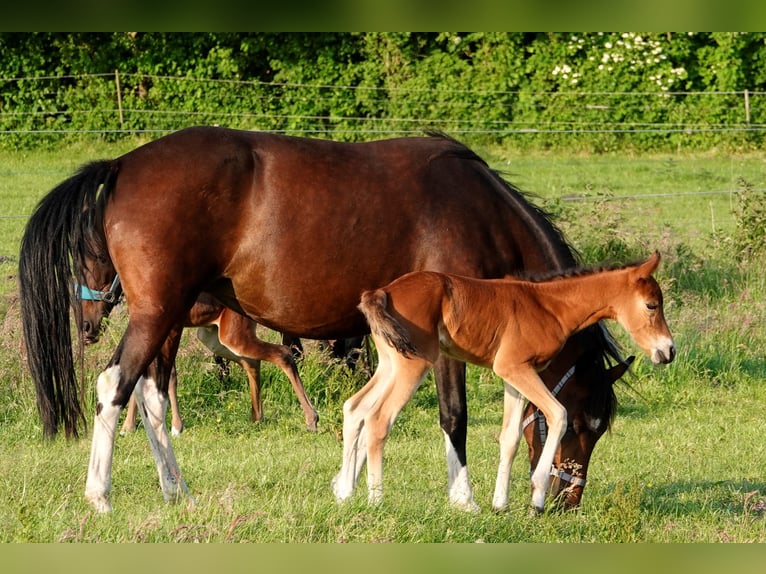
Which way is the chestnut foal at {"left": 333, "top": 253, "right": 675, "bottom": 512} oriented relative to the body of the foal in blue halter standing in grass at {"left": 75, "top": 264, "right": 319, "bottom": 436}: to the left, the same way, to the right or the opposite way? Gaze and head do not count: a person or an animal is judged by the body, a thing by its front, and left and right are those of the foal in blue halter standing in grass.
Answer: the opposite way

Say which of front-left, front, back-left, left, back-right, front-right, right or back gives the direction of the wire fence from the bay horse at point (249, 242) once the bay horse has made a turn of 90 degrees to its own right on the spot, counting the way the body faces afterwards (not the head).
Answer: back

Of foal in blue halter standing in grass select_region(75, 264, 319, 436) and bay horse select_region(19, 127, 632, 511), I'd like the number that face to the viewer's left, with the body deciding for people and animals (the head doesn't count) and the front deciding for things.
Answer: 1

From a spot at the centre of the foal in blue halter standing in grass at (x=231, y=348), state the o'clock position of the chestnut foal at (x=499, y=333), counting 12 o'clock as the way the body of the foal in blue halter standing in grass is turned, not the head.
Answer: The chestnut foal is roughly at 8 o'clock from the foal in blue halter standing in grass.

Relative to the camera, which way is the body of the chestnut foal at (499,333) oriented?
to the viewer's right

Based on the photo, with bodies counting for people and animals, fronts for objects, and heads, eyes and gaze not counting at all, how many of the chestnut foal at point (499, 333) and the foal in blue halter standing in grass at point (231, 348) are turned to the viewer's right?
1

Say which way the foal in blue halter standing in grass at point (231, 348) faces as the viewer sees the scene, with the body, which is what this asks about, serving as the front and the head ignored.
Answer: to the viewer's left

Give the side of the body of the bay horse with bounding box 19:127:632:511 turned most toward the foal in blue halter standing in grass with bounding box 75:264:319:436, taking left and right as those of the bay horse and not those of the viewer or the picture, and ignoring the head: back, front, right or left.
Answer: left

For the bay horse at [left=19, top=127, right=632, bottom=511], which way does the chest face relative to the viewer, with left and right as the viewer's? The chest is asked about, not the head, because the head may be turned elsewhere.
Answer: facing to the right of the viewer

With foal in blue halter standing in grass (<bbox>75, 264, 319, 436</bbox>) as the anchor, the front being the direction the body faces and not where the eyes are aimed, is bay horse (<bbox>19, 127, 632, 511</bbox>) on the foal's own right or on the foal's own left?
on the foal's own left

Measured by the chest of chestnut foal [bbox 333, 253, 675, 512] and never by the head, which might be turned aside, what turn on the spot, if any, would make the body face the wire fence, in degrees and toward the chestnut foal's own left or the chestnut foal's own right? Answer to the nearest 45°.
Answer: approximately 90° to the chestnut foal's own left
